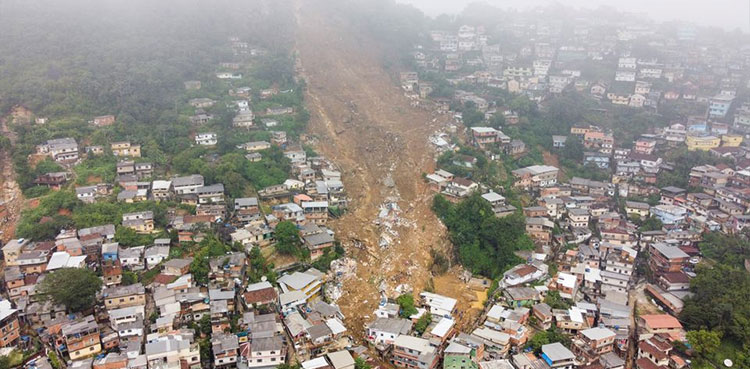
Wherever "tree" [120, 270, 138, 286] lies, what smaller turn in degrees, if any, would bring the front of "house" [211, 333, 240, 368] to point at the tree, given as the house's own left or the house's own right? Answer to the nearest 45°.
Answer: approximately 135° to the house's own right

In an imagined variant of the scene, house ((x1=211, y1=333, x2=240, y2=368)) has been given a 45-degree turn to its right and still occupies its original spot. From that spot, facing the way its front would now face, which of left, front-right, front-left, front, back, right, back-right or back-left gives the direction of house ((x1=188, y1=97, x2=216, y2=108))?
back-right

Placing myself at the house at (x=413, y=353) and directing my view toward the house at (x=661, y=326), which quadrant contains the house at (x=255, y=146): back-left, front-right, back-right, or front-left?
back-left

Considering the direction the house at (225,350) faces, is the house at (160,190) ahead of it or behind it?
behind

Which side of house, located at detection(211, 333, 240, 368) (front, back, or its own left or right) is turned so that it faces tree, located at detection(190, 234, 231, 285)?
back

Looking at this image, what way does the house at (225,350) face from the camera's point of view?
toward the camera

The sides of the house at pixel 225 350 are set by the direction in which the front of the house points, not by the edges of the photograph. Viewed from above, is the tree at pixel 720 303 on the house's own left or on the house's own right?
on the house's own left

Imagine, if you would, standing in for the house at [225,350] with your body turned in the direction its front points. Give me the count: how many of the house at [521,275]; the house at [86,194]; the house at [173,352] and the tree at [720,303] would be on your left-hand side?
2

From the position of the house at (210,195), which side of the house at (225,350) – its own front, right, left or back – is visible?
back

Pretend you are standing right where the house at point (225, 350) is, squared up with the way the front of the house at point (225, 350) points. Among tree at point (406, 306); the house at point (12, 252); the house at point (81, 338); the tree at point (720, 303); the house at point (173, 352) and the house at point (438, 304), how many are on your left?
3

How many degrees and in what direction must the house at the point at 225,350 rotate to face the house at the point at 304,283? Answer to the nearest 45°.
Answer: approximately 135° to its left

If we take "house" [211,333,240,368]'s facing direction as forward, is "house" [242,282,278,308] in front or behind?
behind

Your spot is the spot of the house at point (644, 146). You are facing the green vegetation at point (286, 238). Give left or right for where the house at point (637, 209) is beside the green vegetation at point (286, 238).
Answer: left

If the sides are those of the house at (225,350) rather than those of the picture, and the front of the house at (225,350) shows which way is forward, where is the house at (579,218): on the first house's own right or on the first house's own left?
on the first house's own left

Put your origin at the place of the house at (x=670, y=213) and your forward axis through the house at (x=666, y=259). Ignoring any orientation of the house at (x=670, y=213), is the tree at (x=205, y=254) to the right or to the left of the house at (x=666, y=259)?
right

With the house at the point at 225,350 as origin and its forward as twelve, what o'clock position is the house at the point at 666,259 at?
the house at the point at 666,259 is roughly at 9 o'clock from the house at the point at 225,350.

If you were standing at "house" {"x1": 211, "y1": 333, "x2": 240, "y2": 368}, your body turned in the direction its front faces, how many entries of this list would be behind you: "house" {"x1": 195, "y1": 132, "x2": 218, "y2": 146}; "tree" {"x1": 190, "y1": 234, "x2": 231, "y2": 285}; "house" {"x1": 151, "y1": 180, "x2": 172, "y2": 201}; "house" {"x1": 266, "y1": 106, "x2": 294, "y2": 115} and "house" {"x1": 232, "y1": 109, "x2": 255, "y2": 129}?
5

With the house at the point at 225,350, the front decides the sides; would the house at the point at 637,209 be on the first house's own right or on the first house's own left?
on the first house's own left

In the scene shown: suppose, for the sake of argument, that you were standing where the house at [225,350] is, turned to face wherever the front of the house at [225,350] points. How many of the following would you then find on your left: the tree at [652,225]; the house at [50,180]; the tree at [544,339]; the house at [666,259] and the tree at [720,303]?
4

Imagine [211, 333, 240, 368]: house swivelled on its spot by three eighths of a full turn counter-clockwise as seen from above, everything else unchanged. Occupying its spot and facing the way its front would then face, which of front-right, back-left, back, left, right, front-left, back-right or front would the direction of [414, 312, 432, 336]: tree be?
front-right

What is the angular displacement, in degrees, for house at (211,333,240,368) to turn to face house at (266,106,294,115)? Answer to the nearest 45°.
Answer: approximately 180°

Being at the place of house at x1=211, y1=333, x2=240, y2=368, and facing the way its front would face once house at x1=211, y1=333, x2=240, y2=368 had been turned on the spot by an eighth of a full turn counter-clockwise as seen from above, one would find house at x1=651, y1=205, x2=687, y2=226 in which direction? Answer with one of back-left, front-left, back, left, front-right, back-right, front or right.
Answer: front-left
